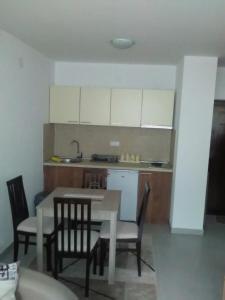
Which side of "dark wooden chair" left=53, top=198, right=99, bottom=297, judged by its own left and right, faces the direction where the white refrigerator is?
front

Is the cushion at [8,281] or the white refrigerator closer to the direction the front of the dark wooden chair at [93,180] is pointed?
the cushion

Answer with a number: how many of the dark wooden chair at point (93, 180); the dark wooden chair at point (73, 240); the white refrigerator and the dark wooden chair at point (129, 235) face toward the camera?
2

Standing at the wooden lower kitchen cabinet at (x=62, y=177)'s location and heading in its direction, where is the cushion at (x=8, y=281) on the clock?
The cushion is roughly at 12 o'clock from the wooden lower kitchen cabinet.

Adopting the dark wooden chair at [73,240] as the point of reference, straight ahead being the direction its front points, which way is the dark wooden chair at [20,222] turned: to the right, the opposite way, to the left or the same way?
to the right

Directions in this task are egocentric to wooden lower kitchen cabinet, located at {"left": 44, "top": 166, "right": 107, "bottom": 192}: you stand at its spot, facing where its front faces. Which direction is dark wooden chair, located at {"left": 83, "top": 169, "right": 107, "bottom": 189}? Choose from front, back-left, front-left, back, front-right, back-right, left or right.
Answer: front-left
